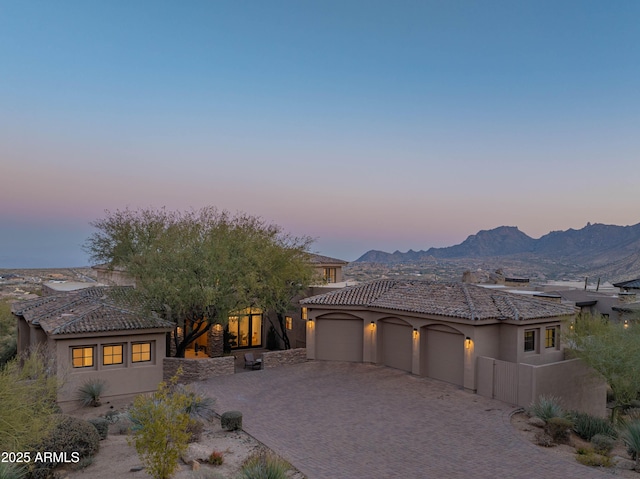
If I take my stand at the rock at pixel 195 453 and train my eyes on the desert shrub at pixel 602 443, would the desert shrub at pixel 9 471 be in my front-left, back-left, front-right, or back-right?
back-right

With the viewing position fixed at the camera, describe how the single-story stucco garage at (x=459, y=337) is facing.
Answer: facing the viewer and to the left of the viewer

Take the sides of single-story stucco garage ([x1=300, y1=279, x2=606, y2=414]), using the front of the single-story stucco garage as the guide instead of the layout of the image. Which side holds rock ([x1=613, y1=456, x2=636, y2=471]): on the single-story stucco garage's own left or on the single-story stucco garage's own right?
on the single-story stucco garage's own left

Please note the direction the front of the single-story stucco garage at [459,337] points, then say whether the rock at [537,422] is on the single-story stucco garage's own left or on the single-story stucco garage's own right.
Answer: on the single-story stucco garage's own left

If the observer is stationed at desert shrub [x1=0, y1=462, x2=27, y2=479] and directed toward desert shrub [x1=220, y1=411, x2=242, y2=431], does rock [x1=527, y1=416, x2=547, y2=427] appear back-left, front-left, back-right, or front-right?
front-right

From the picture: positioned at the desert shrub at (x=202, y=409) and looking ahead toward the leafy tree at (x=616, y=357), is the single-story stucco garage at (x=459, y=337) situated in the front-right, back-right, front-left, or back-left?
front-left

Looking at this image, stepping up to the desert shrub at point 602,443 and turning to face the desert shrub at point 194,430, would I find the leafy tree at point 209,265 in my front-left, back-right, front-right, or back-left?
front-right

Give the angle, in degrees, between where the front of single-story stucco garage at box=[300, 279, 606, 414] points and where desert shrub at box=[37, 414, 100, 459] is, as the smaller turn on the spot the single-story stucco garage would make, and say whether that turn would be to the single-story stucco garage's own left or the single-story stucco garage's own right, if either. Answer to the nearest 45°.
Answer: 0° — it already faces it
